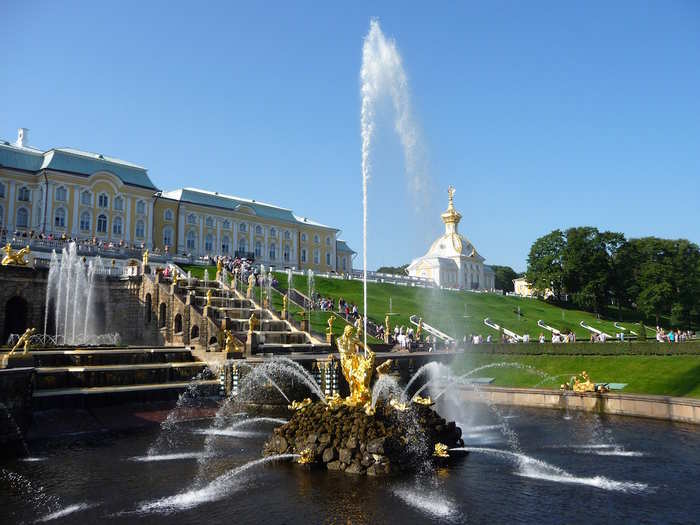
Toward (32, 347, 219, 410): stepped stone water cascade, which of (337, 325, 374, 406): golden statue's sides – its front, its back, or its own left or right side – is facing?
back

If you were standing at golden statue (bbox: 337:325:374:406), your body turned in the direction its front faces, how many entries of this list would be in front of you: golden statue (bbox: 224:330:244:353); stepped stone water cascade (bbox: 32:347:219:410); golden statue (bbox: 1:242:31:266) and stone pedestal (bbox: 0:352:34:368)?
0

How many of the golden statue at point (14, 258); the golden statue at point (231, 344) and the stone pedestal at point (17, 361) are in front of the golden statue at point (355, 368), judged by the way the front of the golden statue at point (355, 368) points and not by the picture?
0

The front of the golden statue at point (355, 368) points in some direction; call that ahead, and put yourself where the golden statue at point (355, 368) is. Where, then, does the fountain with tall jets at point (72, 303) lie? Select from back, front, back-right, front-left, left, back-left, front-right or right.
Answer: back

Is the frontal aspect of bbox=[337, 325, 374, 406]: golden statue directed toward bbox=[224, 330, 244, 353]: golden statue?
no

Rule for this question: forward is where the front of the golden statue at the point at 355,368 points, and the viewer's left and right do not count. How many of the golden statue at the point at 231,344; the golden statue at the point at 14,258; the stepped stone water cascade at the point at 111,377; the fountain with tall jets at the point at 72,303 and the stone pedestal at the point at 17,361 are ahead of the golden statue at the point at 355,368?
0

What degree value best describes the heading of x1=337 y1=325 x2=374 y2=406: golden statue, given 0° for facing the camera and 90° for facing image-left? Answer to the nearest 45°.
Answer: approximately 315°

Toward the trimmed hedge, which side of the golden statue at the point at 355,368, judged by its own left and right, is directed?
left

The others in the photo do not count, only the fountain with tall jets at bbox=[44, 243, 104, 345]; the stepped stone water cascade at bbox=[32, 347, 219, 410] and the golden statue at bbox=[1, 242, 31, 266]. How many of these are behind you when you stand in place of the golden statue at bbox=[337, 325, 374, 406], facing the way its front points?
3

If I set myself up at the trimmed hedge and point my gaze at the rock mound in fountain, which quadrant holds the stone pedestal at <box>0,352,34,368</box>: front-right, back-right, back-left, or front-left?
front-right

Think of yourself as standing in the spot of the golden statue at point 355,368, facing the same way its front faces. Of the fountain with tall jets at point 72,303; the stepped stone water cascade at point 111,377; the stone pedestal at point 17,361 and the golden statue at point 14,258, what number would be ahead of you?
0

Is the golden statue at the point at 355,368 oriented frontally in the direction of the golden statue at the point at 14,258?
no

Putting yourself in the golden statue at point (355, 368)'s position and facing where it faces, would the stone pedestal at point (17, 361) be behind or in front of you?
behind
